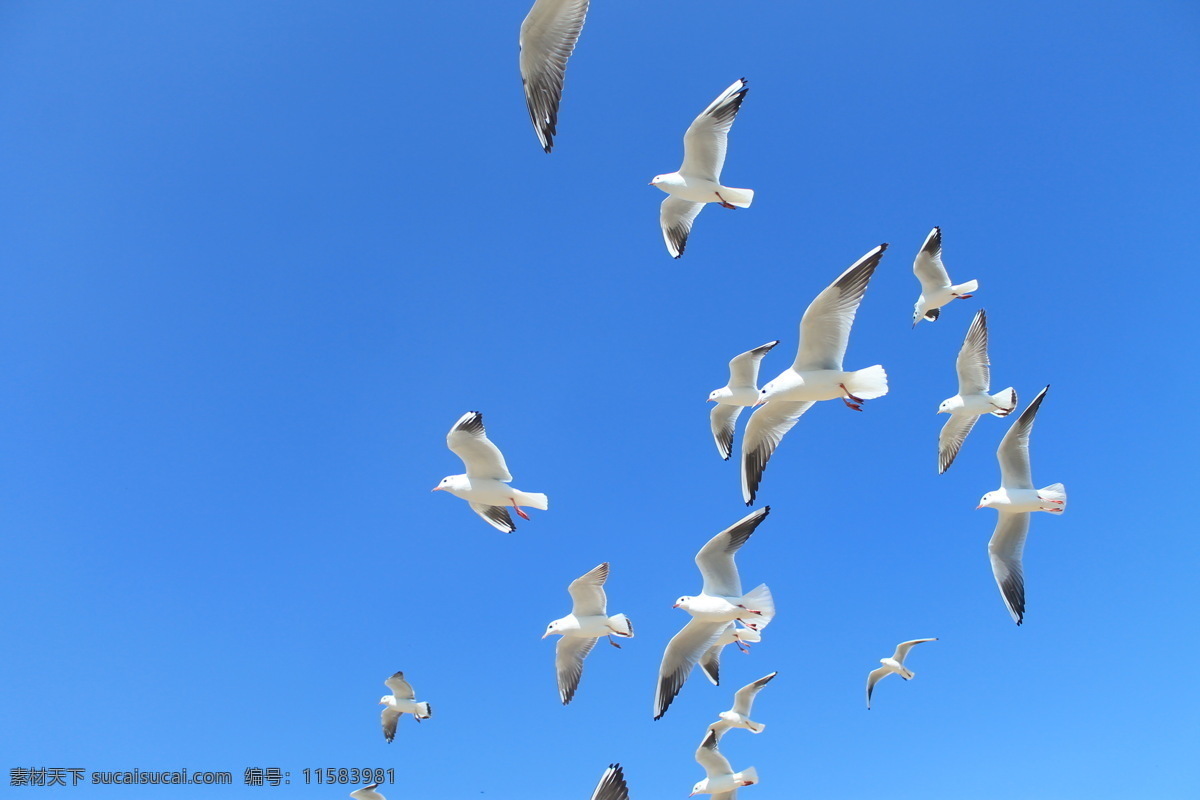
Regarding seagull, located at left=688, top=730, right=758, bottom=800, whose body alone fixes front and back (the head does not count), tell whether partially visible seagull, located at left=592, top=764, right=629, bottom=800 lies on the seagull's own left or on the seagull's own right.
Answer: on the seagull's own left

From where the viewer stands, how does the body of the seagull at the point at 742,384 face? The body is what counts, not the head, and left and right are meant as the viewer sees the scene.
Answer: facing to the left of the viewer

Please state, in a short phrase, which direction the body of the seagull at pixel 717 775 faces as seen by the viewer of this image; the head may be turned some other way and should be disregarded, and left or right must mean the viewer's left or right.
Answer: facing to the left of the viewer

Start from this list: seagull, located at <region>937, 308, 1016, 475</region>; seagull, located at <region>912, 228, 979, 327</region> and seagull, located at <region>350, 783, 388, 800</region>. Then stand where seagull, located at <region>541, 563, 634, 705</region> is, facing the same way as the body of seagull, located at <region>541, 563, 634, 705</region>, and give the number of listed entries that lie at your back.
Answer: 2

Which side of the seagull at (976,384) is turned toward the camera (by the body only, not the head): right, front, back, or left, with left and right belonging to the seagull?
left

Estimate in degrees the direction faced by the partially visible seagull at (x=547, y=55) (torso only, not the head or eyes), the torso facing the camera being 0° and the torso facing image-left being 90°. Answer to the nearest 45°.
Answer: approximately 90°

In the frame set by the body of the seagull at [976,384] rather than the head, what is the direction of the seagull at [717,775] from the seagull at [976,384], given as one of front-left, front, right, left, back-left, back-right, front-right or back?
front

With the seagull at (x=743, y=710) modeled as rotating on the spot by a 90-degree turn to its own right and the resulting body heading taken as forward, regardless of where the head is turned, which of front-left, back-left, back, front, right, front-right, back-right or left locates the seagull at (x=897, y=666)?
front-right
